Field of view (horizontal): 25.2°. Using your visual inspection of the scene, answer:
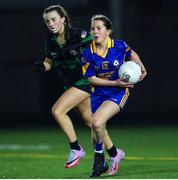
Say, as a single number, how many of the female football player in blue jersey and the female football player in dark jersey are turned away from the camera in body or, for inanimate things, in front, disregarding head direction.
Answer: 0

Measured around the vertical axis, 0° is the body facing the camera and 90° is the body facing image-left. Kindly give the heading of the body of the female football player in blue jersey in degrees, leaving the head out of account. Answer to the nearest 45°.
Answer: approximately 45°

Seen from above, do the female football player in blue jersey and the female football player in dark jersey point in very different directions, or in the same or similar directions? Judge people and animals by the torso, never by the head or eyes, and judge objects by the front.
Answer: same or similar directions

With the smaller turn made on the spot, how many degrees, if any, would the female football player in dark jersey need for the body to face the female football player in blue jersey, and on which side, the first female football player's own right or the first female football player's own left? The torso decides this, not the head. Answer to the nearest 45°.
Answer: approximately 90° to the first female football player's own left
